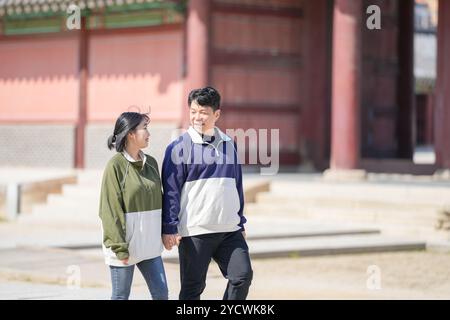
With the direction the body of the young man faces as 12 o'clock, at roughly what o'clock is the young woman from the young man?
The young woman is roughly at 4 o'clock from the young man.

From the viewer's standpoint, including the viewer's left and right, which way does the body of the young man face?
facing the viewer and to the right of the viewer

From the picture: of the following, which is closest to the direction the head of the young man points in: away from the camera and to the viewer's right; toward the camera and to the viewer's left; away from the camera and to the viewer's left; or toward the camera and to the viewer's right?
toward the camera and to the viewer's left

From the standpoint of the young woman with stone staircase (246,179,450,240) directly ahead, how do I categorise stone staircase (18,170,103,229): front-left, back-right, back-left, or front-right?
front-left

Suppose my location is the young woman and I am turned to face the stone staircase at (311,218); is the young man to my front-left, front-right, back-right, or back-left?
front-right

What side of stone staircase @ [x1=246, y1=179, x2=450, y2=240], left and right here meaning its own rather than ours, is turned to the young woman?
front

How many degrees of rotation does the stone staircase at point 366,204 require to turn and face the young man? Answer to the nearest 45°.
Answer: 0° — it already faces them

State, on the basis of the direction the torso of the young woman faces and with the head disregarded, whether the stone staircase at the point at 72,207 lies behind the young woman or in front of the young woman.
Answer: behind

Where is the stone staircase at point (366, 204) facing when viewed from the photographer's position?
facing the viewer

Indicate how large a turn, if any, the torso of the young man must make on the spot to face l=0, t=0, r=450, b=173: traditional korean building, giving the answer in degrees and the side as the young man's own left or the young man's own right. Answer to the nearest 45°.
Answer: approximately 135° to the young man's own left

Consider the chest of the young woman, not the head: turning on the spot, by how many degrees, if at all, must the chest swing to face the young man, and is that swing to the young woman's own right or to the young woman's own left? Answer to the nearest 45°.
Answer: approximately 45° to the young woman's own left

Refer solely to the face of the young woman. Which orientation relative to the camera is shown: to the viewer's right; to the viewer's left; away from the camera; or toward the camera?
to the viewer's right

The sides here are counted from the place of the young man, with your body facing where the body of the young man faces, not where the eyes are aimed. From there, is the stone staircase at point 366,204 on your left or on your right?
on your left
